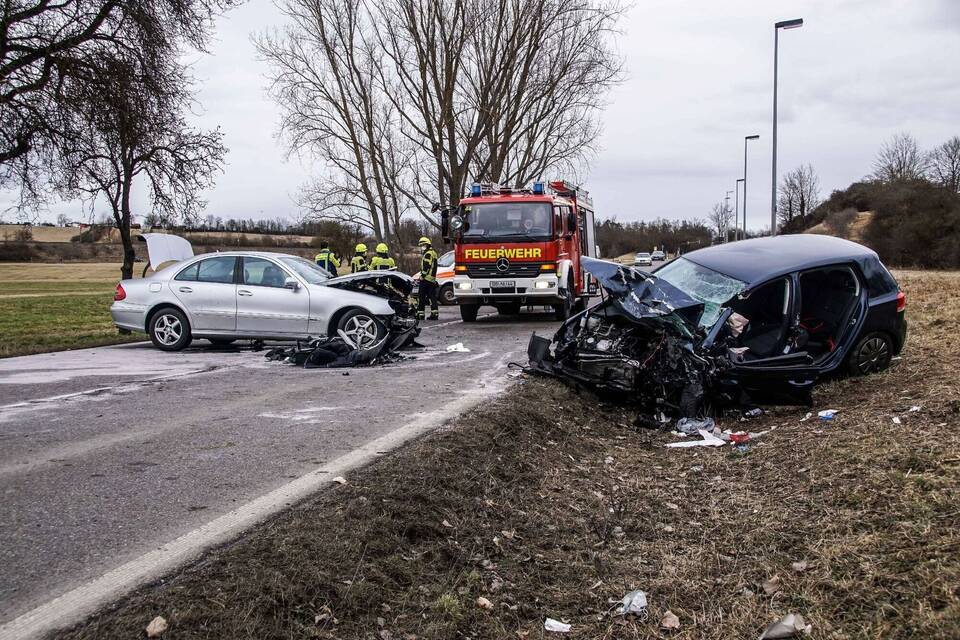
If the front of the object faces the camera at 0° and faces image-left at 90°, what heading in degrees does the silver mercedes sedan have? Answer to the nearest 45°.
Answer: approximately 270°

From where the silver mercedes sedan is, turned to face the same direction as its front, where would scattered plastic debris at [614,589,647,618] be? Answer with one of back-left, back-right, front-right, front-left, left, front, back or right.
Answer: right

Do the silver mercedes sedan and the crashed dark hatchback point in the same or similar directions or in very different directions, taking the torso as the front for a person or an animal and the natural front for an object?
very different directions

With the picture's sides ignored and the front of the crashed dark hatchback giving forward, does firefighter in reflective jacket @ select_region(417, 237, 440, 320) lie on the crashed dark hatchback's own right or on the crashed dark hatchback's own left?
on the crashed dark hatchback's own right

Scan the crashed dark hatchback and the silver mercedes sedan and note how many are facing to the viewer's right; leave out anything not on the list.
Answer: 1

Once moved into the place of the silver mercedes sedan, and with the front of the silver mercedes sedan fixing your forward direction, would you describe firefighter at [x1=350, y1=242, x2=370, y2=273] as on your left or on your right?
on your left

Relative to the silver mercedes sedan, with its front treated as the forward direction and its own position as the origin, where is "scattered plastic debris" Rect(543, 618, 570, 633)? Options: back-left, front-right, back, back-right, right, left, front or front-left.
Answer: right

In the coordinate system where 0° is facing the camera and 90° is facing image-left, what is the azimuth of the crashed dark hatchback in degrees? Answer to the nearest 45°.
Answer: approximately 45°

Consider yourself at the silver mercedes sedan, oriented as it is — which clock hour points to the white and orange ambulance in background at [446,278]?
The white and orange ambulance in background is roughly at 10 o'clock from the silver mercedes sedan.

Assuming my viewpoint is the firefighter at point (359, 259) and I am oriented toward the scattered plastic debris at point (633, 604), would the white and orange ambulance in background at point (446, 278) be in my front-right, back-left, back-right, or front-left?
back-left
